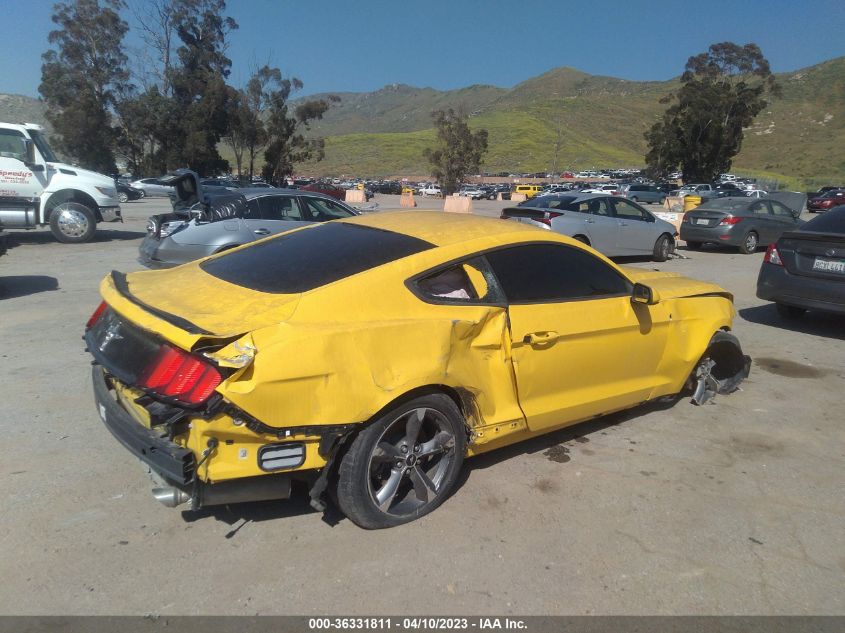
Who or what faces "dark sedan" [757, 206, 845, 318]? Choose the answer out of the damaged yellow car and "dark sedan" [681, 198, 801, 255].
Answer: the damaged yellow car

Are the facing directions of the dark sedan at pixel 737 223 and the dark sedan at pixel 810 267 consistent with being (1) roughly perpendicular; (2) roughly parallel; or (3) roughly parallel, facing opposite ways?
roughly parallel

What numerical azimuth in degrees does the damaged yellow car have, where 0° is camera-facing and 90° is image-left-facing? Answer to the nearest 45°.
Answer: approximately 225°

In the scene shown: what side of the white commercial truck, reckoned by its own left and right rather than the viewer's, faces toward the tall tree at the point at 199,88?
left

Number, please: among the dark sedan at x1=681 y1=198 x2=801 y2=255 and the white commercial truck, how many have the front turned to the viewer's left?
0

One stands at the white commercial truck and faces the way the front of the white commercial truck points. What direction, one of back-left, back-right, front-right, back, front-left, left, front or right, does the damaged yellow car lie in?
right

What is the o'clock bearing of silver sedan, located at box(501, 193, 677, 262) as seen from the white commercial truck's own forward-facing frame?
The silver sedan is roughly at 1 o'clock from the white commercial truck.

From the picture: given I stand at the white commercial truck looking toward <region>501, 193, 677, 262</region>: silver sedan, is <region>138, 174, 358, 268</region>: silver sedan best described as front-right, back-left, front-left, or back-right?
front-right

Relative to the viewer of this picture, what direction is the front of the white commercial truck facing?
facing to the right of the viewer

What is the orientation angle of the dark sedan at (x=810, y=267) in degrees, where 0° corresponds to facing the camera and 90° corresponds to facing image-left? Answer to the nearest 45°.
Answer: approximately 225°

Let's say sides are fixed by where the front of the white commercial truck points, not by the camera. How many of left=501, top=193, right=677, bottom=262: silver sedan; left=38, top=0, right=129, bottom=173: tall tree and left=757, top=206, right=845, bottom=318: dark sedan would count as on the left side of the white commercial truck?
1
